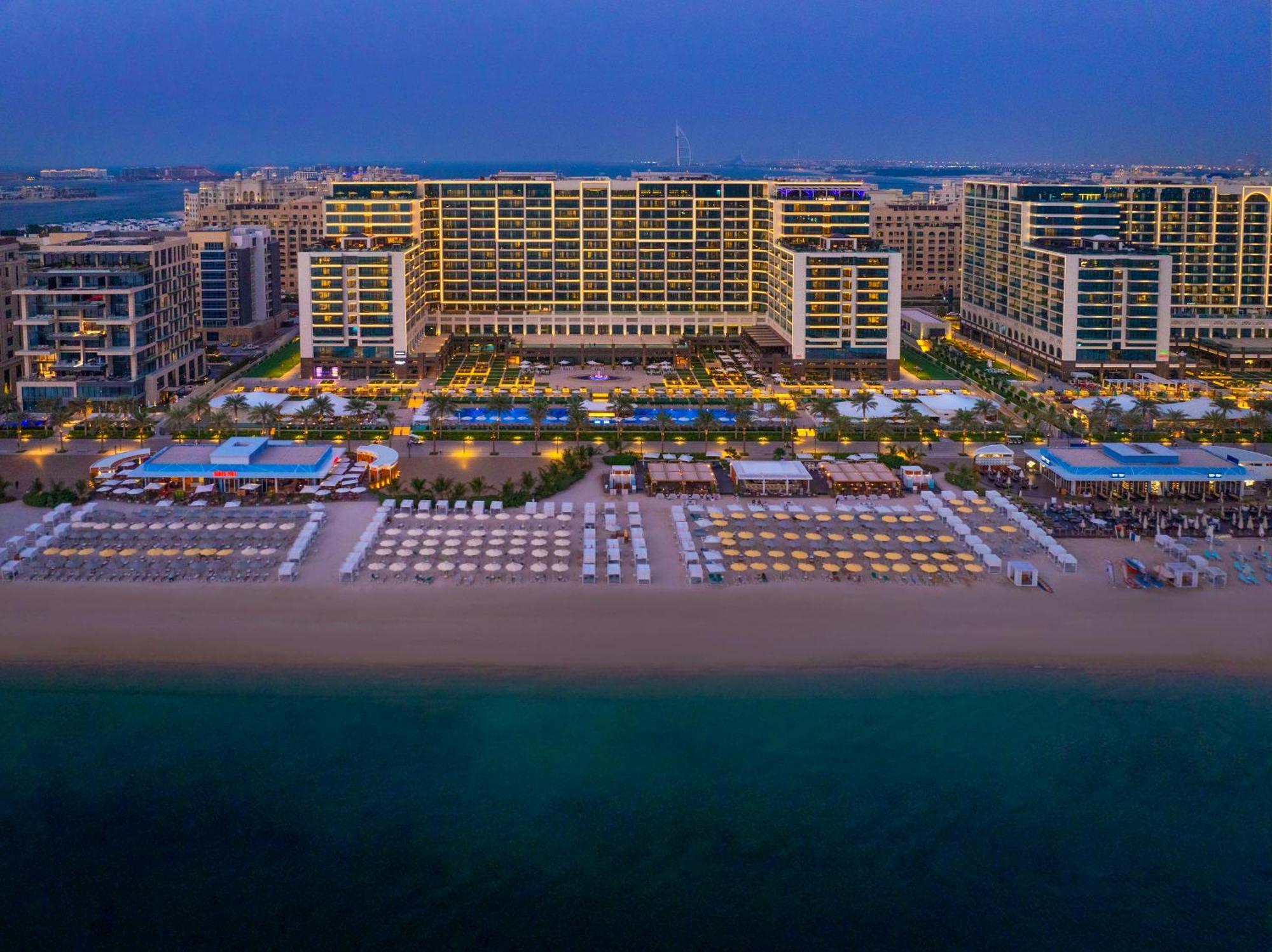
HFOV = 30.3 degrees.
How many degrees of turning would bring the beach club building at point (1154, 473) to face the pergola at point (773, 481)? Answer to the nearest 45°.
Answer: approximately 90° to its right

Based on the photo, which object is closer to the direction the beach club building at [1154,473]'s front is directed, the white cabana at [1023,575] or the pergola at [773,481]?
the white cabana

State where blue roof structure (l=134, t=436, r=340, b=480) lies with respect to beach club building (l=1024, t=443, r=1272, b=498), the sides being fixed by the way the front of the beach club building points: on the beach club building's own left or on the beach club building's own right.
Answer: on the beach club building's own right

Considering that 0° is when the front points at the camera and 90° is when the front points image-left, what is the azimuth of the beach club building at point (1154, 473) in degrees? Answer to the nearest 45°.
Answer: approximately 0°

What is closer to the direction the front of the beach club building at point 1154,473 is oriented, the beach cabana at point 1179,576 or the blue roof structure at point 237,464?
the beach cabana

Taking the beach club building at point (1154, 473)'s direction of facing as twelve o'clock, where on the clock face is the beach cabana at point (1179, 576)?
The beach cabana is roughly at 12 o'clock from the beach club building.

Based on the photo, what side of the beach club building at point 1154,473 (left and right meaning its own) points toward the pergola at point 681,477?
right

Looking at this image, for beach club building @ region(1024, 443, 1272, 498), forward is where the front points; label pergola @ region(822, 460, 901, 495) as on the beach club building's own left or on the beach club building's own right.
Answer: on the beach club building's own right

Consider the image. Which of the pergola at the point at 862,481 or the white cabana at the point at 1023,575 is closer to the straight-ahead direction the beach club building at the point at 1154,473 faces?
the white cabana
